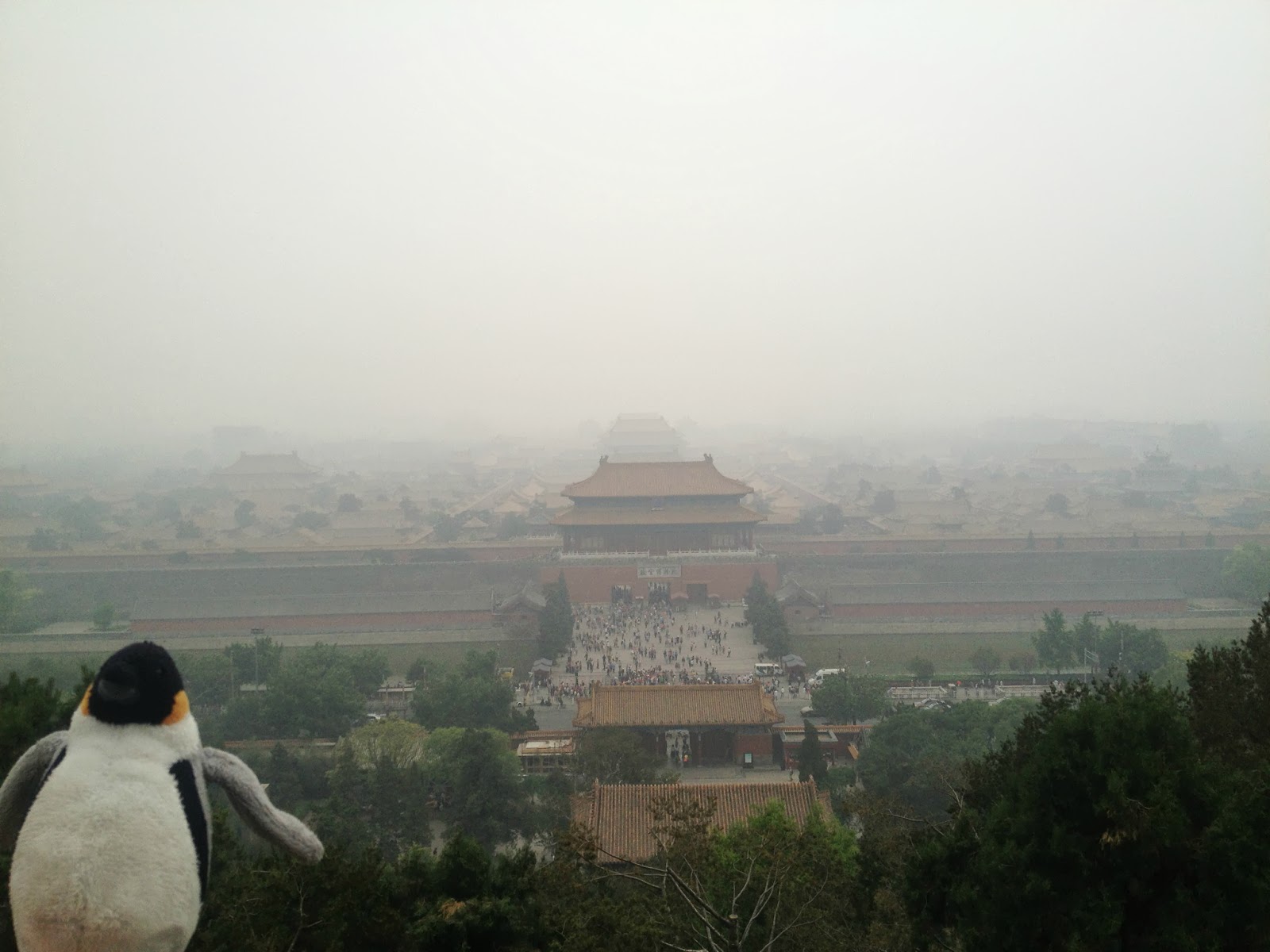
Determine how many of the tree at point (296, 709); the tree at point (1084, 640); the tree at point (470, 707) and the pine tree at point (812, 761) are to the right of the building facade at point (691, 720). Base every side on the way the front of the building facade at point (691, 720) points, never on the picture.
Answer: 2

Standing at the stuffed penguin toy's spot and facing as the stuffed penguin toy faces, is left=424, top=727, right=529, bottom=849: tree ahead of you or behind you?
behind

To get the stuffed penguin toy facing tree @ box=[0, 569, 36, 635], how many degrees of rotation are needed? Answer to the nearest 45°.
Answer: approximately 180°

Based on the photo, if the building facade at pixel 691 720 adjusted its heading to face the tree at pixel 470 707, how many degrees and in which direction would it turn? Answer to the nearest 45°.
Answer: approximately 90° to its right

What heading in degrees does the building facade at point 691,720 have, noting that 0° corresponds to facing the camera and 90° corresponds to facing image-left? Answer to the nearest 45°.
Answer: approximately 0°

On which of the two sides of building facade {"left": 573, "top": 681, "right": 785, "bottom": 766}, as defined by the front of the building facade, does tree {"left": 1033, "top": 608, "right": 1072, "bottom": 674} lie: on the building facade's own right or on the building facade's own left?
on the building facade's own left
